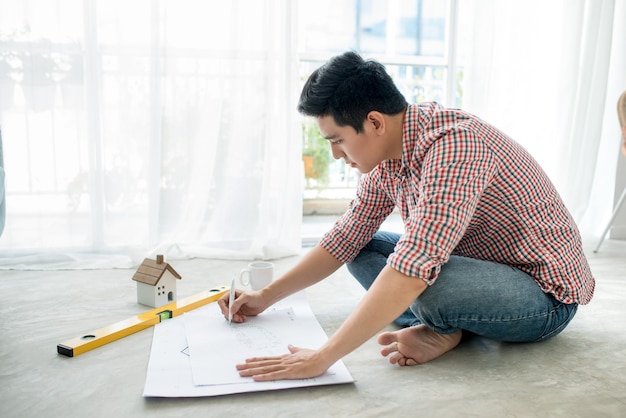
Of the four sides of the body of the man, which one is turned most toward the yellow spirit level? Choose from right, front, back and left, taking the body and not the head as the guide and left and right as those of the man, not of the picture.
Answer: front

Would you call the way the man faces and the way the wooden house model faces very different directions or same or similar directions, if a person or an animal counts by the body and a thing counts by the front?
very different directions

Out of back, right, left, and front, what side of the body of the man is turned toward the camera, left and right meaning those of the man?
left

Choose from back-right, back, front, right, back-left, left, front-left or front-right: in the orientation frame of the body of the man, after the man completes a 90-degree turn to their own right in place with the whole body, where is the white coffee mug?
front-left

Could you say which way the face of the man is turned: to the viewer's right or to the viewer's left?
to the viewer's left

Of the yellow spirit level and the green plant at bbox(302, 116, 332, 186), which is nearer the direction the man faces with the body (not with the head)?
the yellow spirit level

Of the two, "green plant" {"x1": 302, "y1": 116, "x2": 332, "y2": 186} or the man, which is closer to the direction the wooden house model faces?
the man

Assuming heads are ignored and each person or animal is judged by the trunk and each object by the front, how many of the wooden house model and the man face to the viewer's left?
1

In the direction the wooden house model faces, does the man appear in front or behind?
in front
